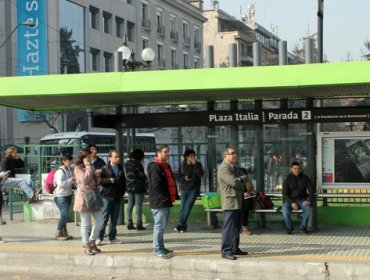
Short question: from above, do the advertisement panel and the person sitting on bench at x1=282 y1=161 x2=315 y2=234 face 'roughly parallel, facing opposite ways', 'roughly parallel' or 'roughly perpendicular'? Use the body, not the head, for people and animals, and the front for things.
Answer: roughly parallel

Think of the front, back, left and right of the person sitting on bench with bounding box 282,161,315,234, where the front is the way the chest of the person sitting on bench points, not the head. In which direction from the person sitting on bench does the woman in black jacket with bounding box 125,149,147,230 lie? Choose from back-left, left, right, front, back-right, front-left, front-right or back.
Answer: right

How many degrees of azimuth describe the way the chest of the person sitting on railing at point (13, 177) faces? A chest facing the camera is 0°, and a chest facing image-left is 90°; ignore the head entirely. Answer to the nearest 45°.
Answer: approximately 270°

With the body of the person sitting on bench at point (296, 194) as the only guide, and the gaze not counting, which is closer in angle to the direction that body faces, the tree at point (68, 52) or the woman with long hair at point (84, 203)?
the woman with long hair

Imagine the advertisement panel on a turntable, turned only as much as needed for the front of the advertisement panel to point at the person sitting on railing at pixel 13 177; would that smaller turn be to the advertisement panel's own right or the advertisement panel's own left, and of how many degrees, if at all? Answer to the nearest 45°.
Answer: approximately 90° to the advertisement panel's own right

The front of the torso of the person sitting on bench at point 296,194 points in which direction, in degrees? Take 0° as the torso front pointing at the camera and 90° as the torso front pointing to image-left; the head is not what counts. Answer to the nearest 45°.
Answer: approximately 0°

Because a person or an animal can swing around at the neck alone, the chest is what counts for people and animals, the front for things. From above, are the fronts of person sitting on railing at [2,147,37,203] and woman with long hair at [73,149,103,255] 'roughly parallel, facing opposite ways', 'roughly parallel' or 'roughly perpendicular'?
roughly parallel

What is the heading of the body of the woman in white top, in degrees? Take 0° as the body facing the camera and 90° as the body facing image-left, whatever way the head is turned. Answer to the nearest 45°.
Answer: approximately 270°

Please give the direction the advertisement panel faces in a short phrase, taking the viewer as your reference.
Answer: facing the viewer
